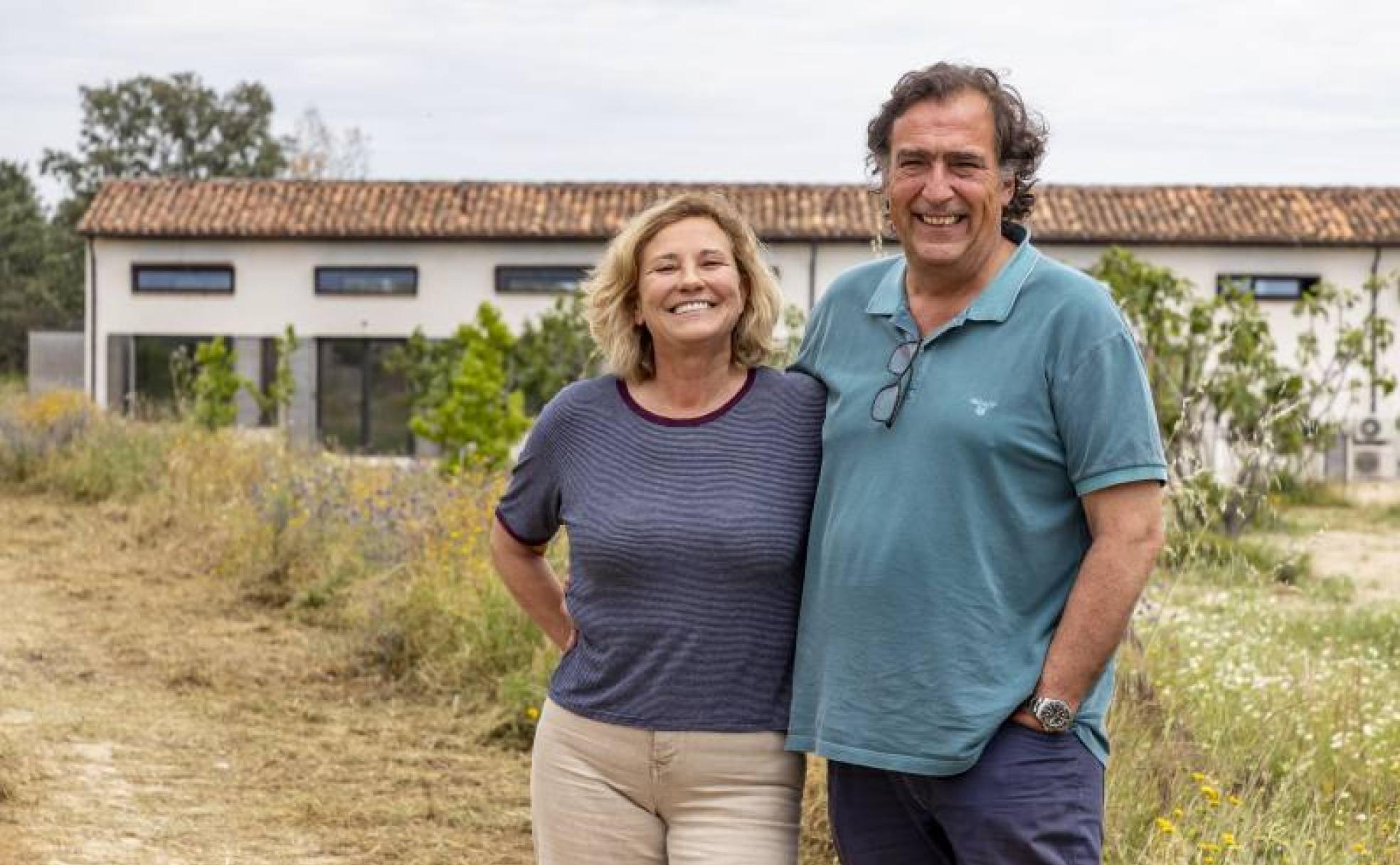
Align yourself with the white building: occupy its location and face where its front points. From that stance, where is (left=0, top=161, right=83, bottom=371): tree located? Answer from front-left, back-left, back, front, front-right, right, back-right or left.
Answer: back-right

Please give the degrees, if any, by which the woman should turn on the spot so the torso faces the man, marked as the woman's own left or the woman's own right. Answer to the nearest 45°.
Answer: approximately 45° to the woman's own left

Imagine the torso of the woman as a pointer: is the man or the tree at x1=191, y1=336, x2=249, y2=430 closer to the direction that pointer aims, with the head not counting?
the man

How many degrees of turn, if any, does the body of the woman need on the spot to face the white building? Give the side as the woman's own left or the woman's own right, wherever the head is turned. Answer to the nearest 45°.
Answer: approximately 180°

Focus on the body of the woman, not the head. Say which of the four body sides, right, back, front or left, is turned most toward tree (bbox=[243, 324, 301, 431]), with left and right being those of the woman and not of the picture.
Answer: back

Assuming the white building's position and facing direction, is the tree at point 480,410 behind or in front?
in front

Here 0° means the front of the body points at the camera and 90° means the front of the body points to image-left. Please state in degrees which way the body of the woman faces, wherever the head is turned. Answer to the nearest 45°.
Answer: approximately 0°

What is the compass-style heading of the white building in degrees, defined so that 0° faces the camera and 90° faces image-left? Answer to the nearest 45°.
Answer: approximately 0°

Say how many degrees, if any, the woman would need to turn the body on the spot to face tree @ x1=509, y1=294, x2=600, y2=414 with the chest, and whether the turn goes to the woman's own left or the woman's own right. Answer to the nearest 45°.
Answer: approximately 180°

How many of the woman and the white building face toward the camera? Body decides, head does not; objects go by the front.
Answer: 2
